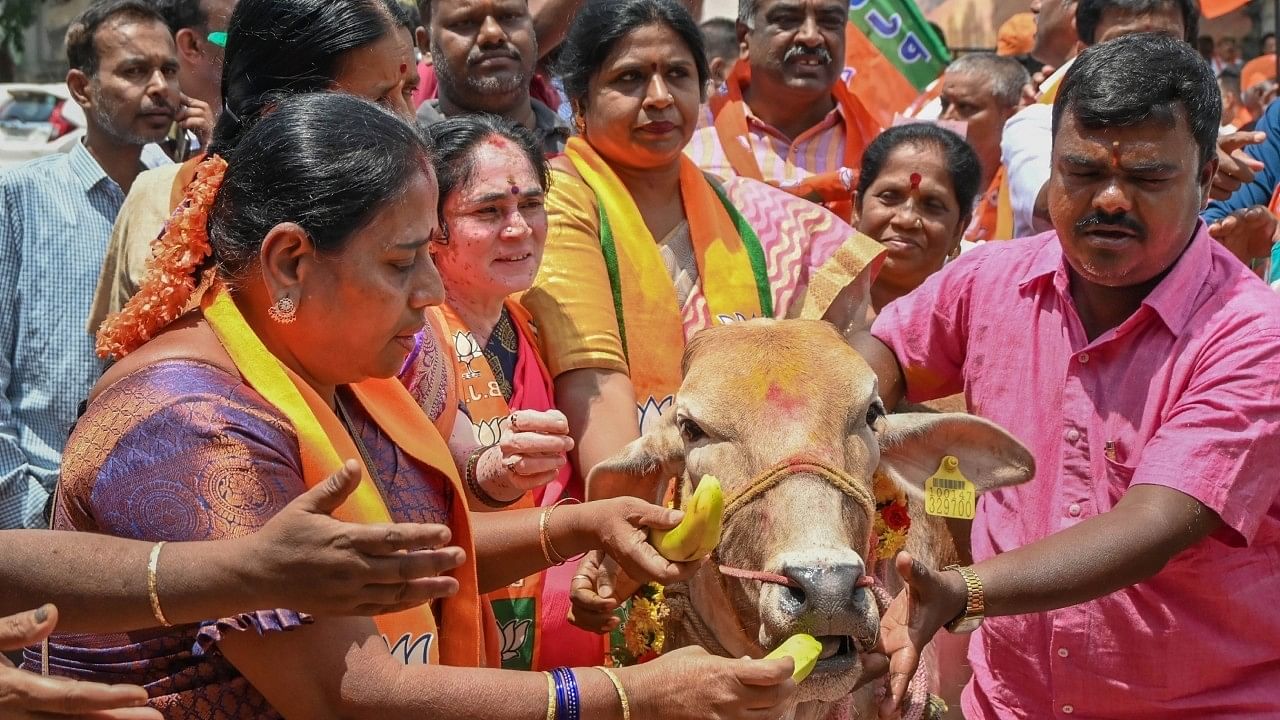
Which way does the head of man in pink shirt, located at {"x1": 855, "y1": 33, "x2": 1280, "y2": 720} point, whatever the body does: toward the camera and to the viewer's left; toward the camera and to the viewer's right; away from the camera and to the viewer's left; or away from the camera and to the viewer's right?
toward the camera and to the viewer's left

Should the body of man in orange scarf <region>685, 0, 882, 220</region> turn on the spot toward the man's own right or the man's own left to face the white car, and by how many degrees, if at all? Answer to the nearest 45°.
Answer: approximately 135° to the man's own right

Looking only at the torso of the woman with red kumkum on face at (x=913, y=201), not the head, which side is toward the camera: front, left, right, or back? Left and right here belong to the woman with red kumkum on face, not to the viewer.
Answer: front

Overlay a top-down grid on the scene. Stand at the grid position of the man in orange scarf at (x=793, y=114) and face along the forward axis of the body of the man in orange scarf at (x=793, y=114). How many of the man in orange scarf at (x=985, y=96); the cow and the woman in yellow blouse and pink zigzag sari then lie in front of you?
2

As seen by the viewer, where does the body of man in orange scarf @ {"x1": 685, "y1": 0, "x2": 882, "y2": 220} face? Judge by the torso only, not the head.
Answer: toward the camera

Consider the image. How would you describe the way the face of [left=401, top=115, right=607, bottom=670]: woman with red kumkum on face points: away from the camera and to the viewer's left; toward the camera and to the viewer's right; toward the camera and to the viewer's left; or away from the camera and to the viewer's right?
toward the camera and to the viewer's right

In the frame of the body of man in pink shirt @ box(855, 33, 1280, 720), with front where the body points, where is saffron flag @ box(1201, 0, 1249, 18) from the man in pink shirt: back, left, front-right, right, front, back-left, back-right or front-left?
back-right

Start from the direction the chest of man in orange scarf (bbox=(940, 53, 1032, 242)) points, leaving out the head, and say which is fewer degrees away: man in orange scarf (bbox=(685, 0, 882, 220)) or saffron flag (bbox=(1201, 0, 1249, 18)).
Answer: the man in orange scarf

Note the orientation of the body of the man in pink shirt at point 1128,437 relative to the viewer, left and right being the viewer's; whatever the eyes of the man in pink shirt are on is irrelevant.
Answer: facing the viewer and to the left of the viewer

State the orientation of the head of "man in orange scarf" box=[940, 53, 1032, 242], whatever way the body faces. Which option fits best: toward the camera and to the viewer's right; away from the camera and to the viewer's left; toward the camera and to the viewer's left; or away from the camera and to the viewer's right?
toward the camera and to the viewer's left

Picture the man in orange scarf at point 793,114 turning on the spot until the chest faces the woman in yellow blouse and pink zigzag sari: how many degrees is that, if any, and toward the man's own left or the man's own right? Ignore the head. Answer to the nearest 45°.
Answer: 0° — they already face them

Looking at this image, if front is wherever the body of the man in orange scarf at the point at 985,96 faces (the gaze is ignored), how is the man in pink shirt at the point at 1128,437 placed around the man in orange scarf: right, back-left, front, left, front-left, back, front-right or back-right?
front-left

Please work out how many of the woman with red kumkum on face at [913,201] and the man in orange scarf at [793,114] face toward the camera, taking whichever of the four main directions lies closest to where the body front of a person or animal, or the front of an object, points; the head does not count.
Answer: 2

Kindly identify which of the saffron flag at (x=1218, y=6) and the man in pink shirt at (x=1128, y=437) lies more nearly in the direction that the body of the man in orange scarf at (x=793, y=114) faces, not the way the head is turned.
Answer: the man in pink shirt

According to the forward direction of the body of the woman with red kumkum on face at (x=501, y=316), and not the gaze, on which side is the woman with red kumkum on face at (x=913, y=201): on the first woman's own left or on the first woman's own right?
on the first woman's own left
